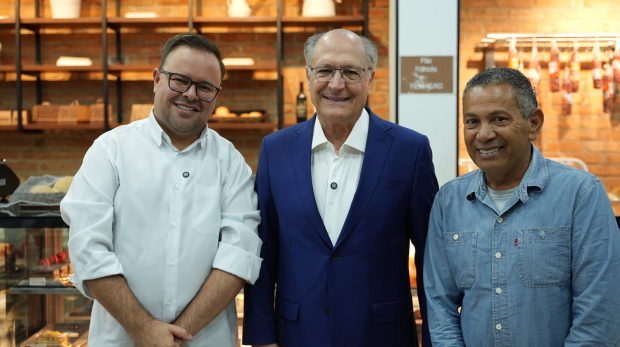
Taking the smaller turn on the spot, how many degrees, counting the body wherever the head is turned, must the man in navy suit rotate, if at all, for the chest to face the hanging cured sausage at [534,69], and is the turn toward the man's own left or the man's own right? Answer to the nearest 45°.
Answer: approximately 135° to the man's own left

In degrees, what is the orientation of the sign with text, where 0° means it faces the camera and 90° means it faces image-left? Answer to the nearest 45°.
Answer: approximately 0°

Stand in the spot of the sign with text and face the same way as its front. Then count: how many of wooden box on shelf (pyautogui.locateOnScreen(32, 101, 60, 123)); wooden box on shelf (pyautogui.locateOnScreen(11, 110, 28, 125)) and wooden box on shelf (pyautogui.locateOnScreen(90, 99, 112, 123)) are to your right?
3

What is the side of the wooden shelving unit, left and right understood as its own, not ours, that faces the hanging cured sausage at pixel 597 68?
left

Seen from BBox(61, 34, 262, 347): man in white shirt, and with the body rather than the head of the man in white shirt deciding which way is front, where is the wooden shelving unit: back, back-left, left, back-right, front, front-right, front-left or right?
back

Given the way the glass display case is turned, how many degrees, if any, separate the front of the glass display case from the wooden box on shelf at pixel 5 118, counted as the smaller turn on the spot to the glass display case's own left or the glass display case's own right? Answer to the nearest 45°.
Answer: approximately 180°

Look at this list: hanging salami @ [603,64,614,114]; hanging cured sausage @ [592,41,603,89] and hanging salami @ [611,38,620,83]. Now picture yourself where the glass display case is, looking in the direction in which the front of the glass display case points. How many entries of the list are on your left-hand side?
3

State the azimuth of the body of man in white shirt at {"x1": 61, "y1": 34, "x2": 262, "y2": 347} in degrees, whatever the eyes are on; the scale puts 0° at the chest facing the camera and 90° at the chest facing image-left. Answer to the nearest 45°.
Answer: approximately 0°

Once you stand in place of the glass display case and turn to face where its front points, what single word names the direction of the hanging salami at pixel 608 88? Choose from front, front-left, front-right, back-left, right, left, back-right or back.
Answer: left

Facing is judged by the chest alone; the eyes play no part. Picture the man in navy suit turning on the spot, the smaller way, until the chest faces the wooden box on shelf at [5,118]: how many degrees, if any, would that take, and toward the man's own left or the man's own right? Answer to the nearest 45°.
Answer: approximately 135° to the man's own right
